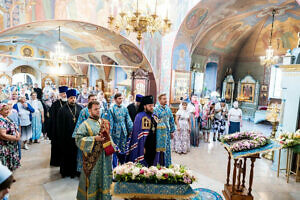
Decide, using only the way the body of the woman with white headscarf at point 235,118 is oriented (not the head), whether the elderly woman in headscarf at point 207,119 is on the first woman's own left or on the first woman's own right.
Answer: on the first woman's own right

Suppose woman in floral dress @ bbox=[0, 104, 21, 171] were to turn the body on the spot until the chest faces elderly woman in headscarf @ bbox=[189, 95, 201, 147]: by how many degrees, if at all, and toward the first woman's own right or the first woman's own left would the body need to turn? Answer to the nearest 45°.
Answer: approximately 45° to the first woman's own left

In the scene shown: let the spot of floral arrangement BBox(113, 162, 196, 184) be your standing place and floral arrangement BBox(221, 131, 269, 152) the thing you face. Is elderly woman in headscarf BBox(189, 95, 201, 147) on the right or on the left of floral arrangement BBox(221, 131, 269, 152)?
left

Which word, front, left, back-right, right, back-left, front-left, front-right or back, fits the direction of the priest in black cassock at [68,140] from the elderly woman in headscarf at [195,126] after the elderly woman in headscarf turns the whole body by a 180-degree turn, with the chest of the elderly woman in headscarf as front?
left

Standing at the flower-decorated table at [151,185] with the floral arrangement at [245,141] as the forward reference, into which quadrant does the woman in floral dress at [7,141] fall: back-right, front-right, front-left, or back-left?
back-left

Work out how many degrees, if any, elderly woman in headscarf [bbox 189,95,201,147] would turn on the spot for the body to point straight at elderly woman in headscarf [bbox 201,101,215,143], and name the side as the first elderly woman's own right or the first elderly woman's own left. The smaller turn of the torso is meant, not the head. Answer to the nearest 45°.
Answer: approximately 90° to the first elderly woman's own left

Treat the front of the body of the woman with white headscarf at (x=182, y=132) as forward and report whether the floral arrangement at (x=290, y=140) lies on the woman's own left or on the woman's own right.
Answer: on the woman's own left

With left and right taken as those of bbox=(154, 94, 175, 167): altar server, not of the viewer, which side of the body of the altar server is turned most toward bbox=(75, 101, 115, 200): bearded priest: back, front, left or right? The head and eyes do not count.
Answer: right

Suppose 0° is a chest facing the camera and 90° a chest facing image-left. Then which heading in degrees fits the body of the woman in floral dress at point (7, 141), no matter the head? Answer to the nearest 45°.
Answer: approximately 315°

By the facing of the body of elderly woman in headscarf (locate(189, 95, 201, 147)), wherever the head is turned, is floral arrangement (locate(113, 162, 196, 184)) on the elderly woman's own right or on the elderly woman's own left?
on the elderly woman's own right

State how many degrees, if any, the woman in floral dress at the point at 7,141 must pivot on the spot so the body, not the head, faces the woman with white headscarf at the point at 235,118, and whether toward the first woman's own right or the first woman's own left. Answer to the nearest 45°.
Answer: approximately 45° to the first woman's own left
